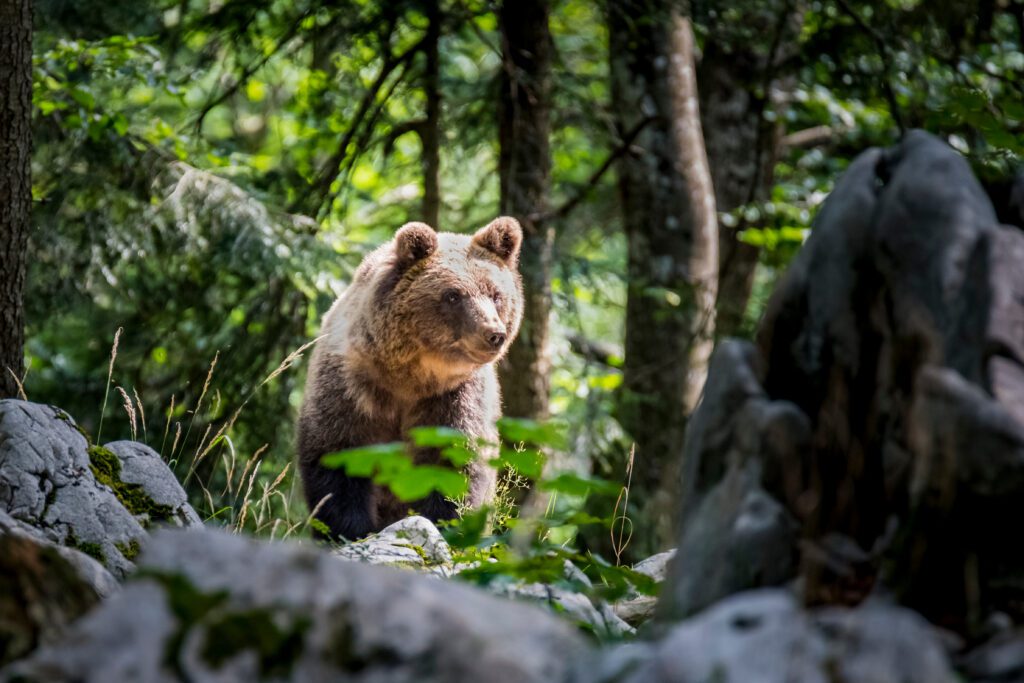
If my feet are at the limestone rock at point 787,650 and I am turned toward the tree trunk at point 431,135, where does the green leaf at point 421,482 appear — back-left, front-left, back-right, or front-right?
front-left

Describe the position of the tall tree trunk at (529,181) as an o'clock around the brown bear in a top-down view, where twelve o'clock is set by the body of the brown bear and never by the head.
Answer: The tall tree trunk is roughly at 8 o'clock from the brown bear.

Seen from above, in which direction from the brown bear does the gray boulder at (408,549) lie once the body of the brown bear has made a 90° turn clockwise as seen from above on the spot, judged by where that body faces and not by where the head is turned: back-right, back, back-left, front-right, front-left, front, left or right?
front-left

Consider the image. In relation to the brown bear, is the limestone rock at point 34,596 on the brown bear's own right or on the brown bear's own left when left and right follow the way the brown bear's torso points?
on the brown bear's own right

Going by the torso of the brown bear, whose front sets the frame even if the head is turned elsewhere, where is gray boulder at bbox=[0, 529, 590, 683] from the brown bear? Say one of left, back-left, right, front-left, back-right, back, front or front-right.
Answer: front-right

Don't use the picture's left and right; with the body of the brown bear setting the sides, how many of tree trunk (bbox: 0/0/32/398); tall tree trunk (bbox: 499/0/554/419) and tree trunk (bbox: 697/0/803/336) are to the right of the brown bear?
1

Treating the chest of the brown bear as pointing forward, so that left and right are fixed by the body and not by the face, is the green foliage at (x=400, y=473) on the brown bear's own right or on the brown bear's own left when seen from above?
on the brown bear's own right

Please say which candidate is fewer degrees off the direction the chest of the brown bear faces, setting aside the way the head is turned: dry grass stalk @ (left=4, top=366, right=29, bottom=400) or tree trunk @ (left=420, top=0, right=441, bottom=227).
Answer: the dry grass stalk

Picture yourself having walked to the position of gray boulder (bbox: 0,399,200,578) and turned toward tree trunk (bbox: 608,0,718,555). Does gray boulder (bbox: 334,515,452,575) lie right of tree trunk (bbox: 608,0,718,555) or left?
right

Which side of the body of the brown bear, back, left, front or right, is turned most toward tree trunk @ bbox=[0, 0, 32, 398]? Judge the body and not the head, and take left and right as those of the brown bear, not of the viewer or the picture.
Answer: right

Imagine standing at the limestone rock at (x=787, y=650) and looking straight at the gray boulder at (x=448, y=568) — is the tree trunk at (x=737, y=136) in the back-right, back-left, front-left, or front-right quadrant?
front-right

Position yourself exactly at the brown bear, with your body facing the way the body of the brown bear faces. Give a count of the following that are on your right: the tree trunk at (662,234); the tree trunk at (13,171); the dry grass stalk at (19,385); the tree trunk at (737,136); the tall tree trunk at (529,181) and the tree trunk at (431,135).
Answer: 2

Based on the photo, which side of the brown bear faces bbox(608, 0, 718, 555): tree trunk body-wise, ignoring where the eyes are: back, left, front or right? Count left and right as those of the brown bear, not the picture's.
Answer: left

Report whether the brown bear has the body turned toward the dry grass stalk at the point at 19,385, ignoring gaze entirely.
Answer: no

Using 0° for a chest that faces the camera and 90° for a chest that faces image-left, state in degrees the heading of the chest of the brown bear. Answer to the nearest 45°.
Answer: approximately 315°

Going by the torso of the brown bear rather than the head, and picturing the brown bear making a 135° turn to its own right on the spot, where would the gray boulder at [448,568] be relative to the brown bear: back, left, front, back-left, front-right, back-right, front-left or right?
left

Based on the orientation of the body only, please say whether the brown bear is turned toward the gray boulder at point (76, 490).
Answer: no

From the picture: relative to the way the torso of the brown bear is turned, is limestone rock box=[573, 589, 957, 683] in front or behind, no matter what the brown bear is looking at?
in front
